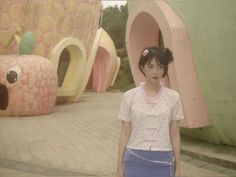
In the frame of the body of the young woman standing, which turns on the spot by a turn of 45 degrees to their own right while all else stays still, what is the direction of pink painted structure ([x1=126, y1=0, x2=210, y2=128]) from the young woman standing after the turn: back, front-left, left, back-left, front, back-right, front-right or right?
back-right

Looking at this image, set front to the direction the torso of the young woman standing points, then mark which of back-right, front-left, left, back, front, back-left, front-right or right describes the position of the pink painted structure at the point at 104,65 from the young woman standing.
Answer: back

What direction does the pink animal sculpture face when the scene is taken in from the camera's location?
facing the viewer and to the left of the viewer

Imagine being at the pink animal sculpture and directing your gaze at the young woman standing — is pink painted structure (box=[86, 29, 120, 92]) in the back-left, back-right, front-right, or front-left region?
back-left

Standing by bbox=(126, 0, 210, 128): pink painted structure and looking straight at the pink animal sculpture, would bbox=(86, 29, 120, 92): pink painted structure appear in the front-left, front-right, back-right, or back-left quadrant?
front-right

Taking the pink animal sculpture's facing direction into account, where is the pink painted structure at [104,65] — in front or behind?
behind

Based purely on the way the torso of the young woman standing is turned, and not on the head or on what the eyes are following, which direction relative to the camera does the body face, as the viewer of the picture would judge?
toward the camera

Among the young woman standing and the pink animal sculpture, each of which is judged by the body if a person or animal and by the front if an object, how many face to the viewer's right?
0
